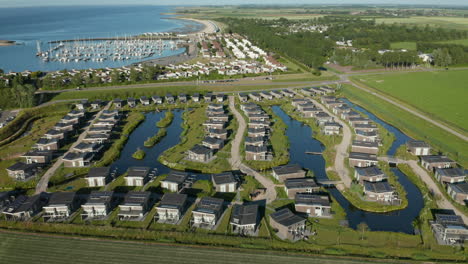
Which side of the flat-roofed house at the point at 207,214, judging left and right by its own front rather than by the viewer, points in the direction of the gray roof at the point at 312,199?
left

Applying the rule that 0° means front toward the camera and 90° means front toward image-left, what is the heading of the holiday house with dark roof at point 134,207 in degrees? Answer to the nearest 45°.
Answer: approximately 0°

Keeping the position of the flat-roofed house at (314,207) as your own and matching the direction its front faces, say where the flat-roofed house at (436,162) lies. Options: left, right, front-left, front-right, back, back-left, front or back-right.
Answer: back-left

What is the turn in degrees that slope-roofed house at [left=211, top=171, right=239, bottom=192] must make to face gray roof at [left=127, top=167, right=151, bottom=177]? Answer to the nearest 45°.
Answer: approximately 90° to its right

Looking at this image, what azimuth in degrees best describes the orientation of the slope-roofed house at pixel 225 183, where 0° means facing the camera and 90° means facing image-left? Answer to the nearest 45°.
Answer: approximately 0°

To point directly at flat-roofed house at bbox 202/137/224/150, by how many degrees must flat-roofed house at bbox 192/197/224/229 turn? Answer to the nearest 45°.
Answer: approximately 180°

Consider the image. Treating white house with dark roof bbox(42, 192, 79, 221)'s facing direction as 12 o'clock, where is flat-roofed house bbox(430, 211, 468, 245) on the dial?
flat-roofed house bbox(430, 211, 468, 245) is roughly at 10 o'clock from white house with dark roof bbox(42, 192, 79, 221).

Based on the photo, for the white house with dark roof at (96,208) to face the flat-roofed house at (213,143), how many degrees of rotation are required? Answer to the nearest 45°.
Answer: approximately 135° to its left

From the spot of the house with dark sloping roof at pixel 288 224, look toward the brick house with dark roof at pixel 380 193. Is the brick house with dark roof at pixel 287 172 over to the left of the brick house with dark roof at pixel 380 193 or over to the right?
left
